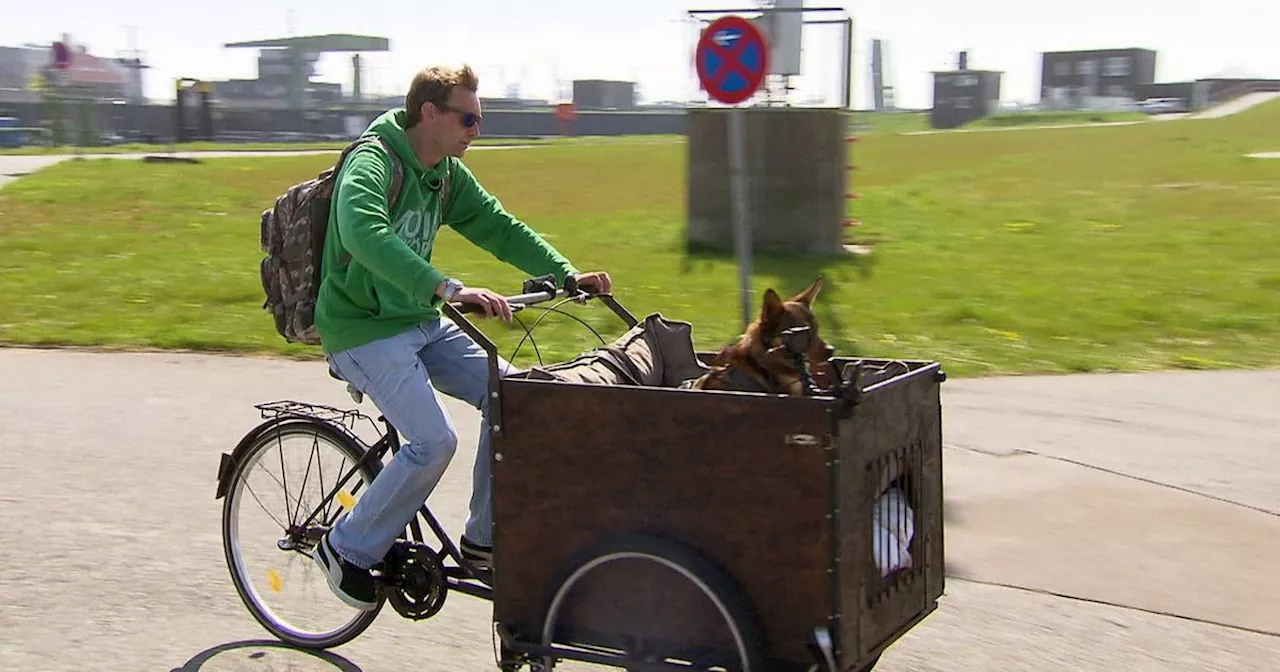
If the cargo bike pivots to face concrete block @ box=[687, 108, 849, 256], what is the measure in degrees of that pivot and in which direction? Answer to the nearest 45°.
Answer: approximately 135° to its left

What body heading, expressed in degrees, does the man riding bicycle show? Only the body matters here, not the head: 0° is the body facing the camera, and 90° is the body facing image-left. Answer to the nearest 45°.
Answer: approximately 315°

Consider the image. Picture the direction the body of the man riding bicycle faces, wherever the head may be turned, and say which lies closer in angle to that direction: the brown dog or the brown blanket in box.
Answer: the brown dog

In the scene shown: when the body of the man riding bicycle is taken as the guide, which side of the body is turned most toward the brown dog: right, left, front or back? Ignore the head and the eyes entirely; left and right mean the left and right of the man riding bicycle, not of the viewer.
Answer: front

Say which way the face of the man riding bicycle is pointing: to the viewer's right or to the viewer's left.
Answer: to the viewer's right
